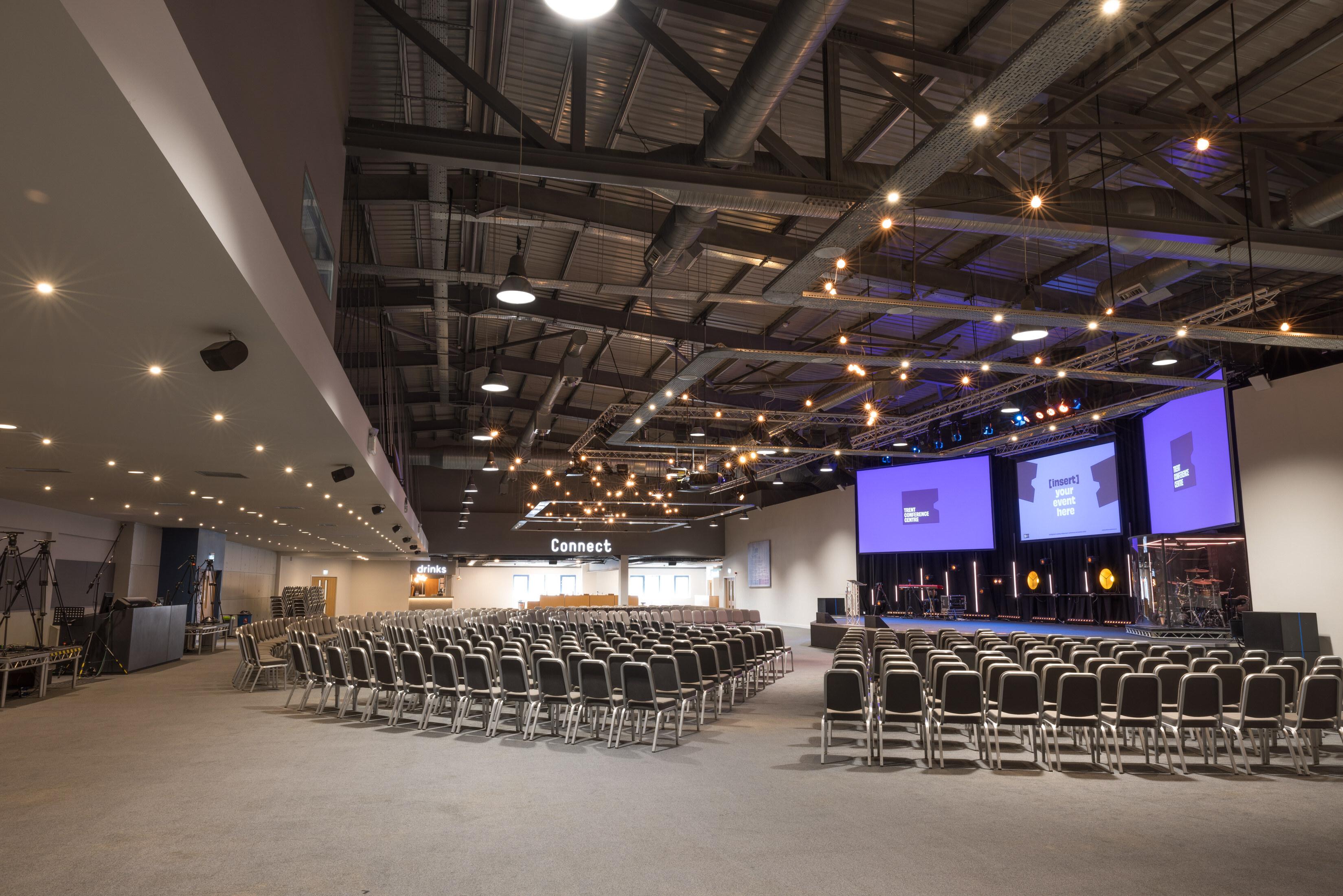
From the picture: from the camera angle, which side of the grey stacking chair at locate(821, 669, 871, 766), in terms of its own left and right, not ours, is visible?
back

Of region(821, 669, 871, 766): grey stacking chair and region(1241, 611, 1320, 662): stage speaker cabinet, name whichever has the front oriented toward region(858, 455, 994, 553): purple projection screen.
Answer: the grey stacking chair

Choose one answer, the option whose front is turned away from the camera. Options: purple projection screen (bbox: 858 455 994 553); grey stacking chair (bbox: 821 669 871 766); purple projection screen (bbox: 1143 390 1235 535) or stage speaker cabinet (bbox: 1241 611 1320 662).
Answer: the grey stacking chair

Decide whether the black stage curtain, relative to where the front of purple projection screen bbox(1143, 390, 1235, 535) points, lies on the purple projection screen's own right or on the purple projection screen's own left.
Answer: on the purple projection screen's own right

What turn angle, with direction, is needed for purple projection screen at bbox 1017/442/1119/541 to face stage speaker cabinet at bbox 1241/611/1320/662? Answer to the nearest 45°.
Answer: approximately 45° to its left

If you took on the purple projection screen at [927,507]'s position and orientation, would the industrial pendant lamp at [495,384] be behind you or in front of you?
in front

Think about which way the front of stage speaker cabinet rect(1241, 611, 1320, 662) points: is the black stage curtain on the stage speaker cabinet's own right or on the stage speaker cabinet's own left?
on the stage speaker cabinet's own right

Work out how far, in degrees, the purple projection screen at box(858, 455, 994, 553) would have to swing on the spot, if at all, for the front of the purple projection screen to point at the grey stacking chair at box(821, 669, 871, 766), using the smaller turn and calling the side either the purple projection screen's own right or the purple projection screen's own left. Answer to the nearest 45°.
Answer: approximately 45° to the purple projection screen's own left

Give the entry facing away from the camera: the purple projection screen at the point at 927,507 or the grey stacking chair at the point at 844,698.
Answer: the grey stacking chair

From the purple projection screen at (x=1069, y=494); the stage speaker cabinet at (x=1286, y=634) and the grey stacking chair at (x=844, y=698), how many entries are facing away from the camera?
1

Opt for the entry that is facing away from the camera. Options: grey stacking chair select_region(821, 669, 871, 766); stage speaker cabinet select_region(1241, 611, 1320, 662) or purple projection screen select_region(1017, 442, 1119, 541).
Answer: the grey stacking chair

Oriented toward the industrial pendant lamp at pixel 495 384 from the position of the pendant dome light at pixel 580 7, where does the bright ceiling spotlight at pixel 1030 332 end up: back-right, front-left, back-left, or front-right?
front-right

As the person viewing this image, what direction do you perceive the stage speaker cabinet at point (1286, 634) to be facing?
facing the viewer and to the left of the viewer

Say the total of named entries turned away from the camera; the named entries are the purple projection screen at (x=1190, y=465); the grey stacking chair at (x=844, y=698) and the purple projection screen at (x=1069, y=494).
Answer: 1

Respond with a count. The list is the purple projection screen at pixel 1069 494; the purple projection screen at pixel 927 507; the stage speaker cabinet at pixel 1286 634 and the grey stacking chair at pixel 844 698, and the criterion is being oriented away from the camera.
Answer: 1
